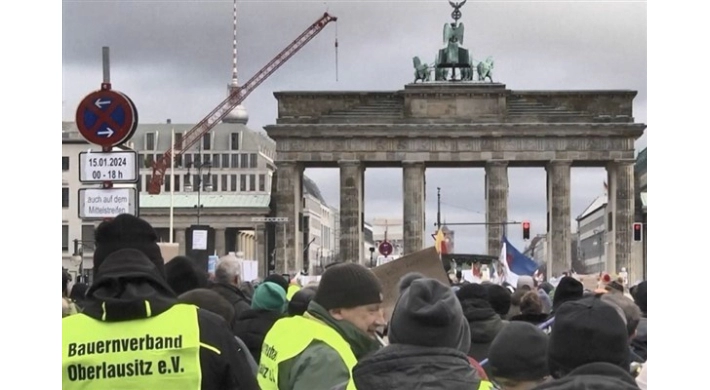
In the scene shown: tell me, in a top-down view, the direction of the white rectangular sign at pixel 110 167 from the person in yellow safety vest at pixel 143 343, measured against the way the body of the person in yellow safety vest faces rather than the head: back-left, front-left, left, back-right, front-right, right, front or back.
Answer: front

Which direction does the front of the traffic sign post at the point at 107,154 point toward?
toward the camera

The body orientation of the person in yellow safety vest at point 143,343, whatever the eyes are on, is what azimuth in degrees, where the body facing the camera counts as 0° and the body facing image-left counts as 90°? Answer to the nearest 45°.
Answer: approximately 180°

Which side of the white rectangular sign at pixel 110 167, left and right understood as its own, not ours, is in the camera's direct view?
front

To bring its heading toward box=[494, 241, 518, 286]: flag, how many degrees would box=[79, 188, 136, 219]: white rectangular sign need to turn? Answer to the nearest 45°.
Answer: approximately 135° to its left

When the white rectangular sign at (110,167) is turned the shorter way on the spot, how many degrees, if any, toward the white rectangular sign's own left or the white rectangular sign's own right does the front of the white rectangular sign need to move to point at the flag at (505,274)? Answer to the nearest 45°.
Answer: approximately 135° to the white rectangular sign's own left

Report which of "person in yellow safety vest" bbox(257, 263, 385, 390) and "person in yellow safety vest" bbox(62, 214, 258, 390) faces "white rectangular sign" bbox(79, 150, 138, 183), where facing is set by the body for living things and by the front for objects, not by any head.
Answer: "person in yellow safety vest" bbox(62, 214, 258, 390)

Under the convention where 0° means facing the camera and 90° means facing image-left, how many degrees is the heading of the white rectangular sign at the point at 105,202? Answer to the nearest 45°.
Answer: approximately 0°

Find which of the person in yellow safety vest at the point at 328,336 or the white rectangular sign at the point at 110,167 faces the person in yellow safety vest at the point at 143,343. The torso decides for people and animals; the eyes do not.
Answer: the white rectangular sign

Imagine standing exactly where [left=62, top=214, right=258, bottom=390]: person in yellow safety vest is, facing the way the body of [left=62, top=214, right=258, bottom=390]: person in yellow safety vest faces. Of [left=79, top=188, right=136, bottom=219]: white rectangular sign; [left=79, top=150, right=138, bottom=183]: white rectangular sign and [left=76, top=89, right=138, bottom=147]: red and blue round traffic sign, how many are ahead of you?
3
